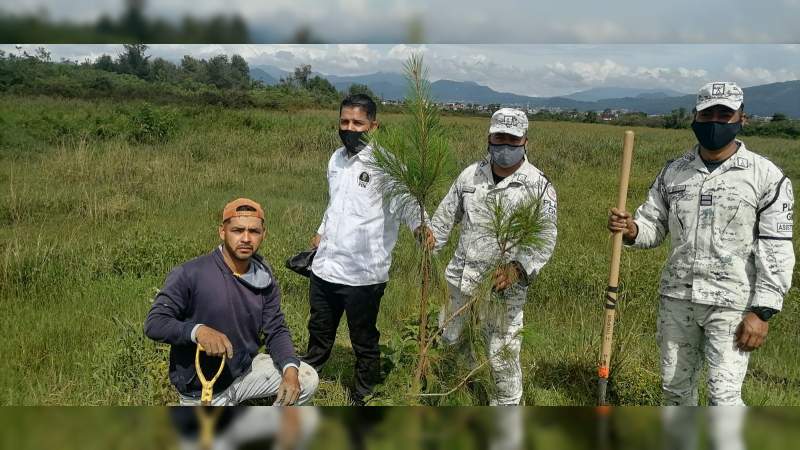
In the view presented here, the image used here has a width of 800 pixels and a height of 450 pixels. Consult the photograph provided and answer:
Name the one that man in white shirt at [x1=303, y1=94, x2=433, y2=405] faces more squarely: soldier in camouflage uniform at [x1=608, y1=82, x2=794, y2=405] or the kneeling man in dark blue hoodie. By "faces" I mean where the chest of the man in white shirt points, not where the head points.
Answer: the kneeling man in dark blue hoodie

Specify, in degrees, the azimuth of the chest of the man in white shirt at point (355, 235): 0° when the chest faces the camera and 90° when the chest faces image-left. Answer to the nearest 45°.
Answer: approximately 45°

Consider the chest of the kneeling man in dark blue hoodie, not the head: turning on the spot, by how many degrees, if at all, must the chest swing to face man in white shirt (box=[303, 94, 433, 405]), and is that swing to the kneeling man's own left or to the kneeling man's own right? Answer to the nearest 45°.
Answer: approximately 90° to the kneeling man's own left

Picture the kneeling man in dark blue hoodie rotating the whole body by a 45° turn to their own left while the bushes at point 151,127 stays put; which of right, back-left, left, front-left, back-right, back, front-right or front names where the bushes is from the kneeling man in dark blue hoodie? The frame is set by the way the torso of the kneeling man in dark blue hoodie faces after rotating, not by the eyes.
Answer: left

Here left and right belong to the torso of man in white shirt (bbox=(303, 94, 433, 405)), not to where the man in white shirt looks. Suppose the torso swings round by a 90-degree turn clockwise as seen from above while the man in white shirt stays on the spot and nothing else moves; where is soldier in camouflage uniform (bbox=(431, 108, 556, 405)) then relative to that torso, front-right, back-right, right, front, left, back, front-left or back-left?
back

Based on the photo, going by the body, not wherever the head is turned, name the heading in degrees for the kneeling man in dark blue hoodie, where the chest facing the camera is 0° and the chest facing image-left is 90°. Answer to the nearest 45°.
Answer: approximately 315°

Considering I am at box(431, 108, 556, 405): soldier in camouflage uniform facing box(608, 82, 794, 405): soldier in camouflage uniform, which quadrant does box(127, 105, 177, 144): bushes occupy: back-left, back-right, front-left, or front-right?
back-left

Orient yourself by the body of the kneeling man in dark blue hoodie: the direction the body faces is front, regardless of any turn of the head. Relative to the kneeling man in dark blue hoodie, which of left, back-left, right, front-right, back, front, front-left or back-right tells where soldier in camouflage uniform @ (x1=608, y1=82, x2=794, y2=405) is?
front-left

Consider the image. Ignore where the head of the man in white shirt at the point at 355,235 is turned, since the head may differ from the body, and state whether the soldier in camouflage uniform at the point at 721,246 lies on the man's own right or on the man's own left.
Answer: on the man's own left
